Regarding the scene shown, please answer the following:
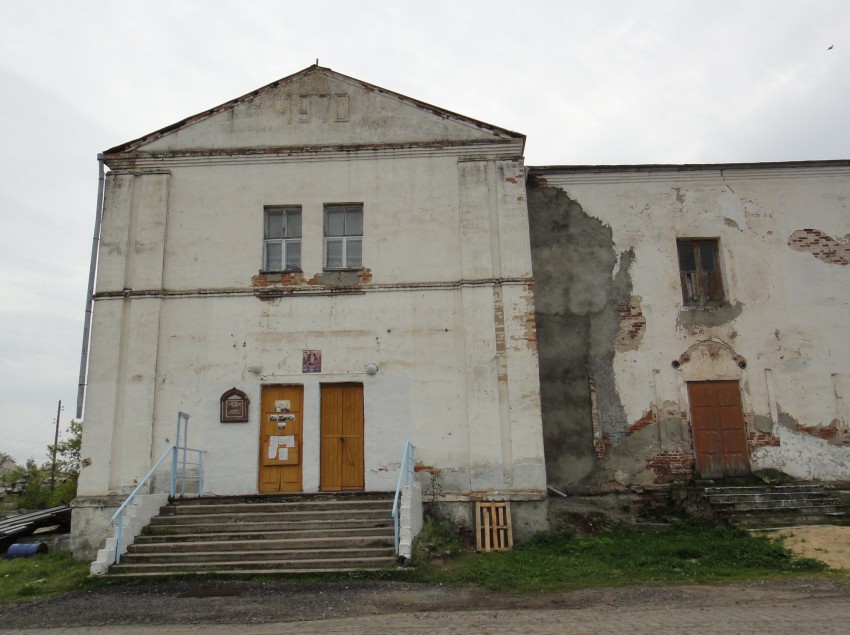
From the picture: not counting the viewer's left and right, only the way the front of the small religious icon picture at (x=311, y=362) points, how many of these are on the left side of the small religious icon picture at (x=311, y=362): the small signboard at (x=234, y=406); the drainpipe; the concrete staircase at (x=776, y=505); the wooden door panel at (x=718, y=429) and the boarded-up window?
3

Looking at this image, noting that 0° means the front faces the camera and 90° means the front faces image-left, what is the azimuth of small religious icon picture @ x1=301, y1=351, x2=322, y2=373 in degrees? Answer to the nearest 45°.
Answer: approximately 0°

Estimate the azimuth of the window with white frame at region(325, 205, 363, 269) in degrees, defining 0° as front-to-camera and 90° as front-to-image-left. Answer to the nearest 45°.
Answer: approximately 0°
